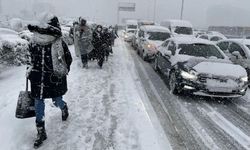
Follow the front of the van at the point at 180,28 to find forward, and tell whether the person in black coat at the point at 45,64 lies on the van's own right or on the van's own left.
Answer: on the van's own right

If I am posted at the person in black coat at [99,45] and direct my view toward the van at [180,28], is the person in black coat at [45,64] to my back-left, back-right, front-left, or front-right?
back-right

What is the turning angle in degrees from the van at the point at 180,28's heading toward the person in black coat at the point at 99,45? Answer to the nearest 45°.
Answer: approximately 45° to its right

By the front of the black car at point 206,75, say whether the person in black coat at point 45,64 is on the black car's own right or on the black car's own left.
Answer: on the black car's own right
